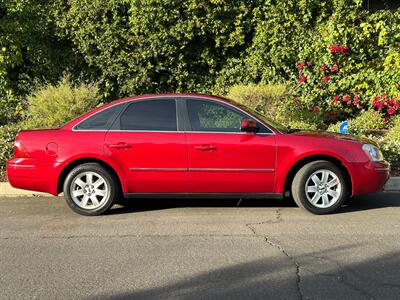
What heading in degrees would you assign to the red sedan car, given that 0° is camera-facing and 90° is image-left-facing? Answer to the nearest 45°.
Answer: approximately 270°

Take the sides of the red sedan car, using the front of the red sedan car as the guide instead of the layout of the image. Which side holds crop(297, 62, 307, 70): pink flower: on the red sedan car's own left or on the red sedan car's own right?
on the red sedan car's own left

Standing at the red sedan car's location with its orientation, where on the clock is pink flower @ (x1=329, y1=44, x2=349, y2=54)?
The pink flower is roughly at 10 o'clock from the red sedan car.

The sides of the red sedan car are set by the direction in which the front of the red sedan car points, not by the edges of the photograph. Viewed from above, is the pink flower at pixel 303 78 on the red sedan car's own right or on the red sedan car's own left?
on the red sedan car's own left

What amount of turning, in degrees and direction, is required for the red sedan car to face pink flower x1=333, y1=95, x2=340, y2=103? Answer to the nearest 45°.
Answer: approximately 45° to its left

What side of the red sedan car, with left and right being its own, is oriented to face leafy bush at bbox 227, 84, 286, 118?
left

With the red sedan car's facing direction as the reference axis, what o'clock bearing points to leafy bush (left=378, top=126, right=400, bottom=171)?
The leafy bush is roughly at 11 o'clock from the red sedan car.
